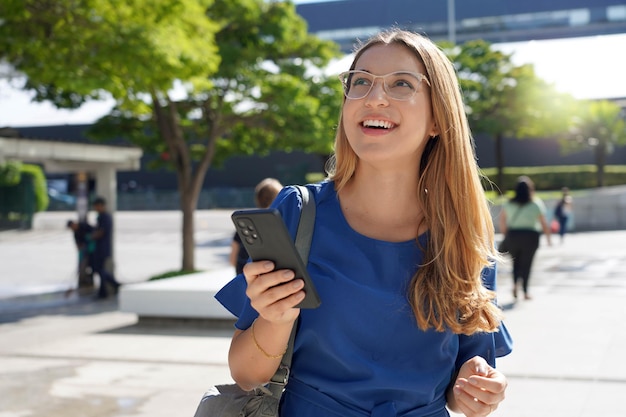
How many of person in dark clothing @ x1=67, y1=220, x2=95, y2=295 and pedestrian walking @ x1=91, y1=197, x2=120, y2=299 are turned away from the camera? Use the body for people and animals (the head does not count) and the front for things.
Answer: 0

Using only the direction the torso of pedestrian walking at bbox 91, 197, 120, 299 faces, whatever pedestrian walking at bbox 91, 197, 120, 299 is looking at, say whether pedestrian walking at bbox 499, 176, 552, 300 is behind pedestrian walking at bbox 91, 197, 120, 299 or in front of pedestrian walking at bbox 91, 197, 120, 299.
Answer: behind

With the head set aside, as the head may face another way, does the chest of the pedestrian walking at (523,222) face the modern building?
yes

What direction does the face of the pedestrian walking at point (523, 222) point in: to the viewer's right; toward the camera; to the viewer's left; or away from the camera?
away from the camera

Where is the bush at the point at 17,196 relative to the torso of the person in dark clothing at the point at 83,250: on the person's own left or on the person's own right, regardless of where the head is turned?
on the person's own right

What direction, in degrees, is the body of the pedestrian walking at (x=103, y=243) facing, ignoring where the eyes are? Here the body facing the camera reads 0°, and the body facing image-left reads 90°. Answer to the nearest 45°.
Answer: approximately 90°

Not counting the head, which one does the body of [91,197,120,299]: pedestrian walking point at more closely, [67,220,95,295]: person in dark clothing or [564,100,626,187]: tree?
the person in dark clothing

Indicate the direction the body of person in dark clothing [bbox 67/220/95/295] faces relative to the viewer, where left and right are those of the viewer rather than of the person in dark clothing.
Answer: facing to the left of the viewer

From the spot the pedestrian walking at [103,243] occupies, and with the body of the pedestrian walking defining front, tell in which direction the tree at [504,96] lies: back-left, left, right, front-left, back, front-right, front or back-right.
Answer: back-right

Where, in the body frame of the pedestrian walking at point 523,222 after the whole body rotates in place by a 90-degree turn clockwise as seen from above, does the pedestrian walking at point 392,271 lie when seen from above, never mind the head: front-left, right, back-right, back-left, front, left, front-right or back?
right
